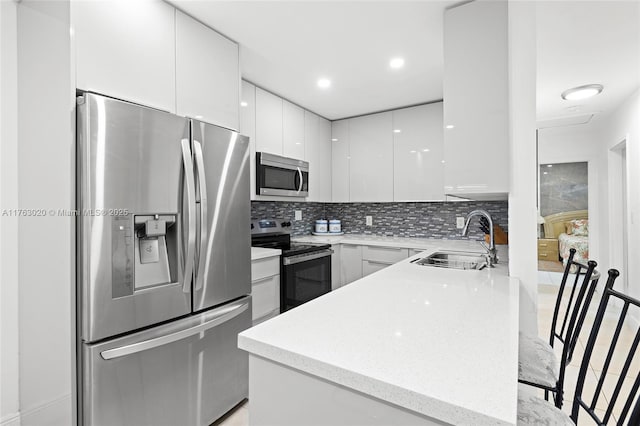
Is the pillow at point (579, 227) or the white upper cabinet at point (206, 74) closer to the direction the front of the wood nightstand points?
the white upper cabinet

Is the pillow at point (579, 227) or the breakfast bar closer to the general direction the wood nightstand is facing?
the breakfast bar

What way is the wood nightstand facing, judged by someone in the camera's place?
facing the viewer and to the left of the viewer

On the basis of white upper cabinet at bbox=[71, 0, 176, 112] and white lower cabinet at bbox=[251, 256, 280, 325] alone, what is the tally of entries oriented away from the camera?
0

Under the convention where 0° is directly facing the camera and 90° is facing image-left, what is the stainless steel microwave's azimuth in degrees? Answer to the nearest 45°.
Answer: approximately 315°

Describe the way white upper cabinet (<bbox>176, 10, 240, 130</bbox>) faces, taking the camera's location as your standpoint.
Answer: facing the viewer and to the right of the viewer

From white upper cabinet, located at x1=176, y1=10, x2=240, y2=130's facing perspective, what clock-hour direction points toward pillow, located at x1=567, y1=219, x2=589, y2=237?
The pillow is roughly at 10 o'clock from the white upper cabinet.
